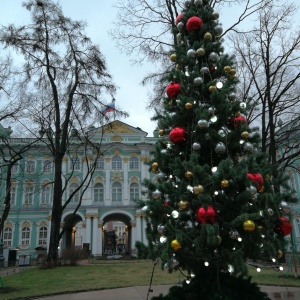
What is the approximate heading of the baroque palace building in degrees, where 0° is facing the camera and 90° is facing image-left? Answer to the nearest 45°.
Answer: approximately 0°

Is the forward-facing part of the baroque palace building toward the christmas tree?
yes
